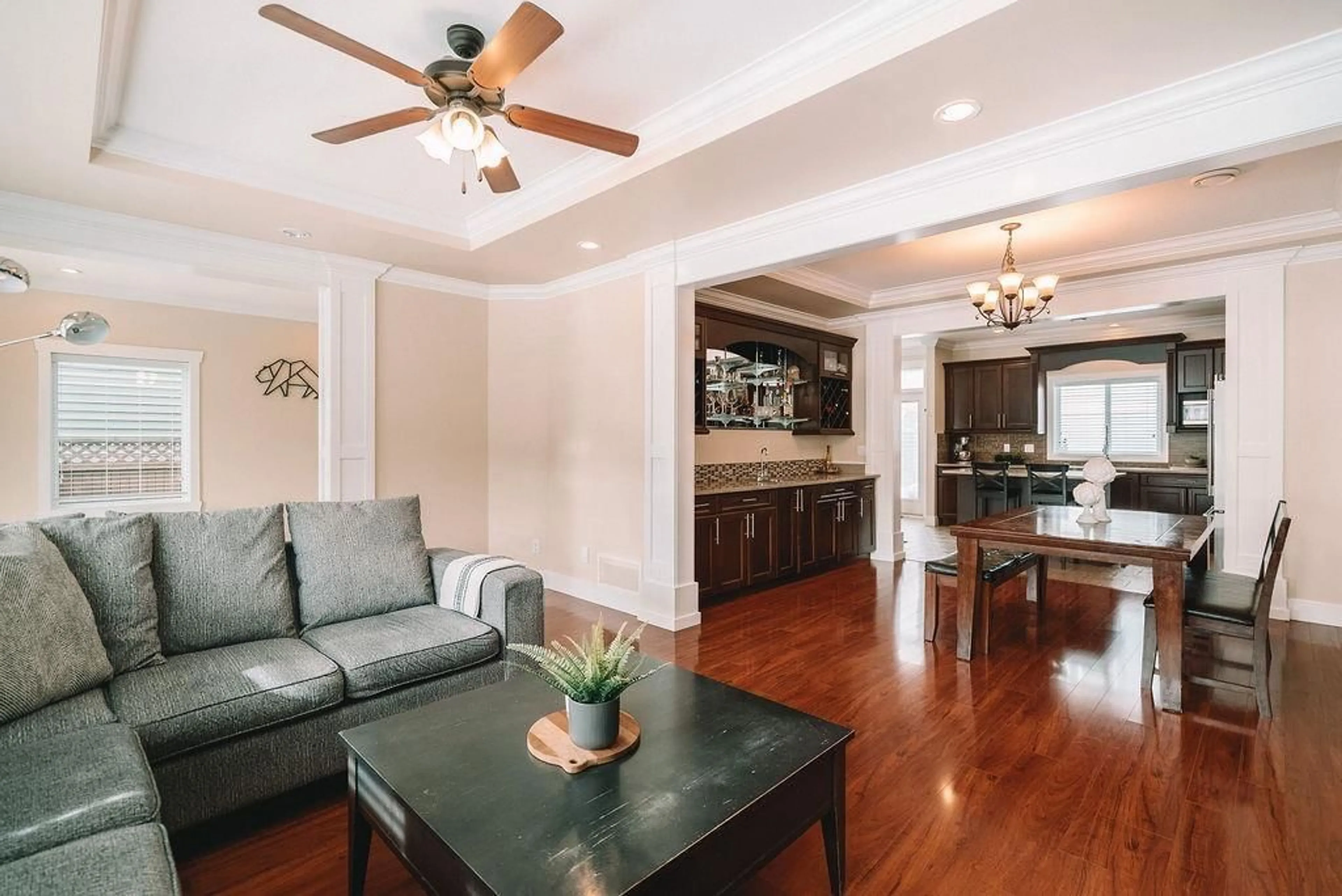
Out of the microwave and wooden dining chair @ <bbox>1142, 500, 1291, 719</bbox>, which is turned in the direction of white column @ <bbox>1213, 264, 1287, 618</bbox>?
the microwave

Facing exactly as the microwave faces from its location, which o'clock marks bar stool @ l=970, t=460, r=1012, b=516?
The bar stool is roughly at 3 o'clock from the microwave.

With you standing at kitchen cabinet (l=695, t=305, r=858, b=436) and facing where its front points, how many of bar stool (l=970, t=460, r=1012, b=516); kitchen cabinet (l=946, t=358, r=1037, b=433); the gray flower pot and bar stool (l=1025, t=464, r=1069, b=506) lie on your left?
3

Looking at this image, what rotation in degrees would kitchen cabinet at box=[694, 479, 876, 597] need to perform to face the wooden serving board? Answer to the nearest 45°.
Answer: approximately 45° to its right

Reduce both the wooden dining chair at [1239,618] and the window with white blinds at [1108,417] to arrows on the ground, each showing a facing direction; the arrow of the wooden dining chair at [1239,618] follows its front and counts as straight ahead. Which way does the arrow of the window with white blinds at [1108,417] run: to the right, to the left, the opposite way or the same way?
to the left

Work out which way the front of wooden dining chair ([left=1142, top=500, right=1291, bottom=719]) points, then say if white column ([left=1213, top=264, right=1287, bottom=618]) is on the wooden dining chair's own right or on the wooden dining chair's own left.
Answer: on the wooden dining chair's own right

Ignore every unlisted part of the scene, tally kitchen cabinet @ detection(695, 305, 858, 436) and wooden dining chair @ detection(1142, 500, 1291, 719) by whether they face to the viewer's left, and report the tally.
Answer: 1
